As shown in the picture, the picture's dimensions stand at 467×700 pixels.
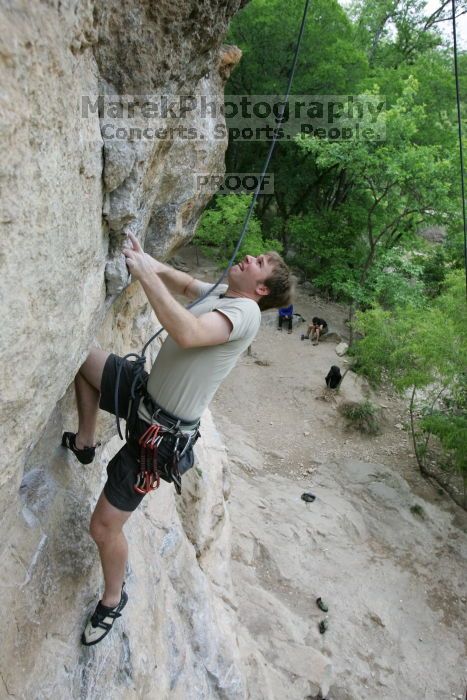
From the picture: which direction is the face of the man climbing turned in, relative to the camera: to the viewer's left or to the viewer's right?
to the viewer's left

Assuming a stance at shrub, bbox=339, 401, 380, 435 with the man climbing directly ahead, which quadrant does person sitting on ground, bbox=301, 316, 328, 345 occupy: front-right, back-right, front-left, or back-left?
back-right

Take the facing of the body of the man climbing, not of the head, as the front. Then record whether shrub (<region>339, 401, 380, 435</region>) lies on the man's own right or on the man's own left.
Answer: on the man's own right

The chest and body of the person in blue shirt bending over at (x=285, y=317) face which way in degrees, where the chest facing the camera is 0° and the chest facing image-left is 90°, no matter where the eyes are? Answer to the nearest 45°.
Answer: approximately 0°

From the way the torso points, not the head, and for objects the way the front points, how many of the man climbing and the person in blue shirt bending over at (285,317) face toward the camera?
1

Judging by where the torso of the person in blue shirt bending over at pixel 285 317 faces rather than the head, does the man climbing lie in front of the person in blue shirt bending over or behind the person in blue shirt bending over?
in front

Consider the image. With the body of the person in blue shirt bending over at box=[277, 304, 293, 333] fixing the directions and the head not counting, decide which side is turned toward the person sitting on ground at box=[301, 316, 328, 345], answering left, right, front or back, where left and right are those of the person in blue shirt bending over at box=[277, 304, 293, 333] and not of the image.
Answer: left

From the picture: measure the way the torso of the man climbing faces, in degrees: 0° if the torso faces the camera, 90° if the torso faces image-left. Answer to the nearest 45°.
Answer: approximately 90°

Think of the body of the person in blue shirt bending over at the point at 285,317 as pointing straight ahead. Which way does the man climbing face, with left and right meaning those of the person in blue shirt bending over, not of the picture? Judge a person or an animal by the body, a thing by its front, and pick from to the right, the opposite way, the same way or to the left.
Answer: to the right

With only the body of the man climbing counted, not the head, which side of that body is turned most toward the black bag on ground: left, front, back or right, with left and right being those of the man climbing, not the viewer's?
right

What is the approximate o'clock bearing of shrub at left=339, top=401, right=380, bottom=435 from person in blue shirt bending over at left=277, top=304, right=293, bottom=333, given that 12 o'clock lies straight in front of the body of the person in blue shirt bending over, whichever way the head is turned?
The shrub is roughly at 11 o'clock from the person in blue shirt bending over.
